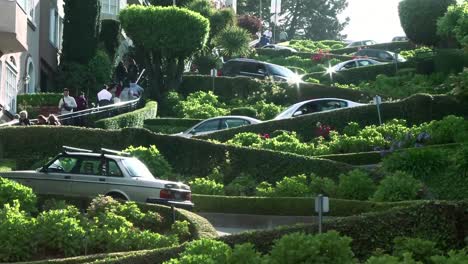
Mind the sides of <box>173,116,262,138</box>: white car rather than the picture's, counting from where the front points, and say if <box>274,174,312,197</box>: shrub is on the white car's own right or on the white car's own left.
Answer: on the white car's own left

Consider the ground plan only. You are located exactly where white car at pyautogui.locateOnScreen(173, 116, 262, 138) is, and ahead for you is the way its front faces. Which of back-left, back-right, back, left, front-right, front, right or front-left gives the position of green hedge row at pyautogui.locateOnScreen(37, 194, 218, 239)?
left

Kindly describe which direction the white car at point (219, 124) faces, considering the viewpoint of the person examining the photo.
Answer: facing to the left of the viewer

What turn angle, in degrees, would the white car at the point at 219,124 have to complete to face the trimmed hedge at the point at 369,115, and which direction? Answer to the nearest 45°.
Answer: approximately 180°

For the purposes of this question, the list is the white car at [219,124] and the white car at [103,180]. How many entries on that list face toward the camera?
0

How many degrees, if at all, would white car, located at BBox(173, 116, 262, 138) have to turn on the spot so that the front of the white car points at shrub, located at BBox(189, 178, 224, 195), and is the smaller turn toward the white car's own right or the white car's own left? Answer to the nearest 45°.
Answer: approximately 90° to the white car's own left
